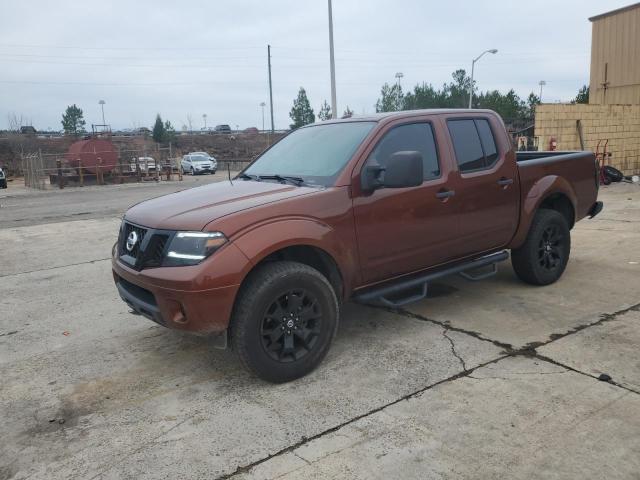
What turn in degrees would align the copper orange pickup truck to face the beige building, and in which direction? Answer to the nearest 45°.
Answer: approximately 180°

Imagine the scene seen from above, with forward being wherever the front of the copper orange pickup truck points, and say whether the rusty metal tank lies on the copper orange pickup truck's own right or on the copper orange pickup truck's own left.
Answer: on the copper orange pickup truck's own right

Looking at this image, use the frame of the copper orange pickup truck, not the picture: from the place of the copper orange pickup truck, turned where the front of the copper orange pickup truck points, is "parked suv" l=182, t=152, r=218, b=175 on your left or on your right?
on your right

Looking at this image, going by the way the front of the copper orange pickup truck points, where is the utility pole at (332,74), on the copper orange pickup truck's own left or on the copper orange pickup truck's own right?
on the copper orange pickup truck's own right

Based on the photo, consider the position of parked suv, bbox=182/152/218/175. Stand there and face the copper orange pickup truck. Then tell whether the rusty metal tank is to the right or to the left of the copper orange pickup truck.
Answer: right

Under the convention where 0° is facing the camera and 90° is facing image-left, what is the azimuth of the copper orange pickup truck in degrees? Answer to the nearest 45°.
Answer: approximately 45°
